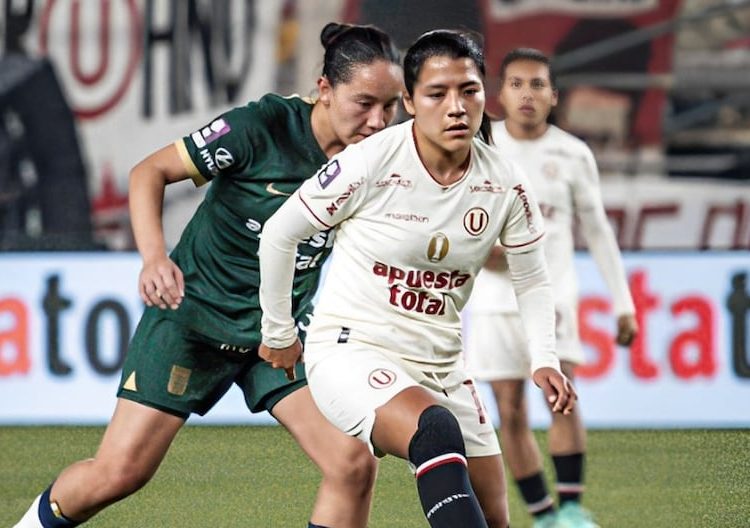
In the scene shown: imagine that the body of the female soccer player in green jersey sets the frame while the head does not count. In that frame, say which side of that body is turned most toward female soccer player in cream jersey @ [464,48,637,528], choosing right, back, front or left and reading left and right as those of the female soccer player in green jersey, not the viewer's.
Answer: left

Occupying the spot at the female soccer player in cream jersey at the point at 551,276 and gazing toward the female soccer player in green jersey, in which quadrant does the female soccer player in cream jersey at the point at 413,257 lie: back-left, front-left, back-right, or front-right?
front-left

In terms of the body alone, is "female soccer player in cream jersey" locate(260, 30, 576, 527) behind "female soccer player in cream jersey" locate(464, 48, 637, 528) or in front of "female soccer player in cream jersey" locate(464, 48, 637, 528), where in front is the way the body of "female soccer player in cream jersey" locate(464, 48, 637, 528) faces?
in front

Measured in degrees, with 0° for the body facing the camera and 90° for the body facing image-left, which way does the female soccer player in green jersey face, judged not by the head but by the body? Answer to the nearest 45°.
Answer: approximately 315°

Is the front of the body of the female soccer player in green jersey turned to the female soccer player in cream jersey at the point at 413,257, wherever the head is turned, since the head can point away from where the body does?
yes

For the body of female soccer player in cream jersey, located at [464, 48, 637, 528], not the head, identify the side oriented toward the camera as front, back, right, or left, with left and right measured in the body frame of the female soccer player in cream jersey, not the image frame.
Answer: front

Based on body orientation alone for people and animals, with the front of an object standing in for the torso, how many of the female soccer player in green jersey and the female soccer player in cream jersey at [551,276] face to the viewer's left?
0

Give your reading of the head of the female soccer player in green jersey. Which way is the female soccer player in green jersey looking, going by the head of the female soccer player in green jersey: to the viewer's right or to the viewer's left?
to the viewer's right
